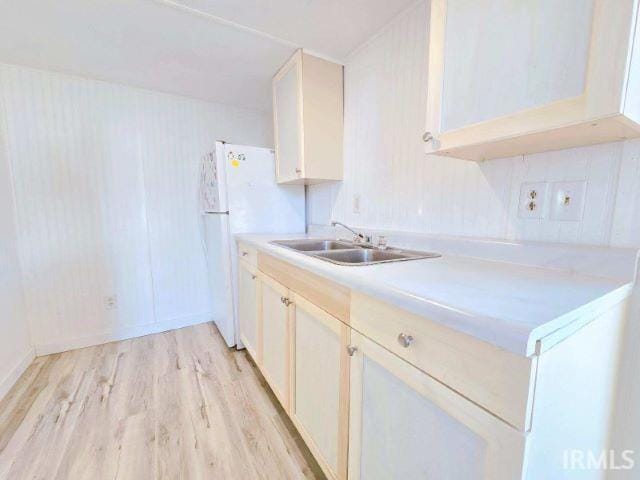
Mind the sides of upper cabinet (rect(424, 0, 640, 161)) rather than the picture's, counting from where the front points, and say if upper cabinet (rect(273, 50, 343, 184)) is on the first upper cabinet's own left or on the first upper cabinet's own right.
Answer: on the first upper cabinet's own right

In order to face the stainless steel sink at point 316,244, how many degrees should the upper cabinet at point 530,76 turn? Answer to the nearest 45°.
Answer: approximately 90° to its right

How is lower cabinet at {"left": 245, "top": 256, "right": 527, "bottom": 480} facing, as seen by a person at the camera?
facing the viewer and to the left of the viewer

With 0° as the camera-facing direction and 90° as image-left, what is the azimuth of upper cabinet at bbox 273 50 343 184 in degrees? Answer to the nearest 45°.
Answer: approximately 45°

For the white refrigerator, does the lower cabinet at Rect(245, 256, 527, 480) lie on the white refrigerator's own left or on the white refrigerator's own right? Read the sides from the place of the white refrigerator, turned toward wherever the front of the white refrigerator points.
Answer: on the white refrigerator's own left
